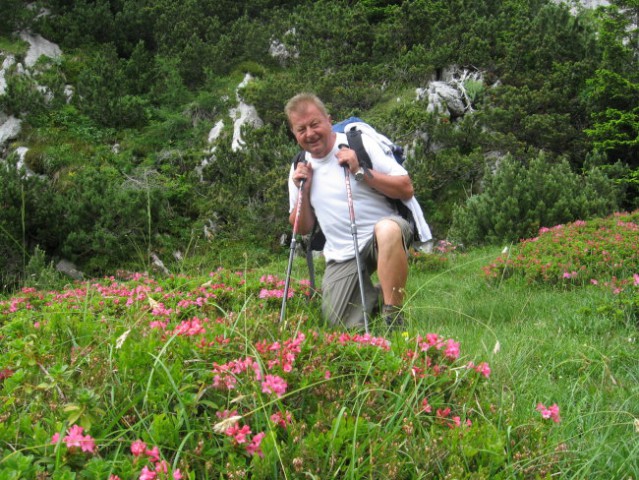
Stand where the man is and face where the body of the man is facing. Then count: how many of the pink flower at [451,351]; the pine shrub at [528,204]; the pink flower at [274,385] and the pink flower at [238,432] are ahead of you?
3

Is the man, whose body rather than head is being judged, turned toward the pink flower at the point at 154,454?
yes

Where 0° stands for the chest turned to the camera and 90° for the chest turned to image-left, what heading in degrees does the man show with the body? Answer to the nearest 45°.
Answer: approximately 0°

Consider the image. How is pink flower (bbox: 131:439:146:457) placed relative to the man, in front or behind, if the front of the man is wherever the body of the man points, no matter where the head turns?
in front

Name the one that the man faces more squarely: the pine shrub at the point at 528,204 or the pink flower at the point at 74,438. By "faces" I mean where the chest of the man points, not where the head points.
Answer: the pink flower

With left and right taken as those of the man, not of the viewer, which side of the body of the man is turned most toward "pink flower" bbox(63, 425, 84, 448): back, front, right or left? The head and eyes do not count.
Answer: front

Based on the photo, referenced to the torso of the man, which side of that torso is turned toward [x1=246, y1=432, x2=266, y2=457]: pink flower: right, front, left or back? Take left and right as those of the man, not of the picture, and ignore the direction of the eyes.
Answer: front

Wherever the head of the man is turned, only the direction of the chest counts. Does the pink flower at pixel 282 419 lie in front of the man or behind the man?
in front

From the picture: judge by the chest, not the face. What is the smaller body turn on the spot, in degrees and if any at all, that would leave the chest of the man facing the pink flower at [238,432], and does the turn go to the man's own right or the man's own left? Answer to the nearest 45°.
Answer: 0° — they already face it

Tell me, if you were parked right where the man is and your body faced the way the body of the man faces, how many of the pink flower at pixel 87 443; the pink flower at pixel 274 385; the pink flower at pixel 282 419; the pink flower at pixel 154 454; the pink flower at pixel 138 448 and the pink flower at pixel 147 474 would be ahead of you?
6

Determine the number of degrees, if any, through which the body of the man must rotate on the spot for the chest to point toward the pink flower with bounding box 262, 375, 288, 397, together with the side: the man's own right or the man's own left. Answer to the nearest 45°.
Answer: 0° — they already face it
